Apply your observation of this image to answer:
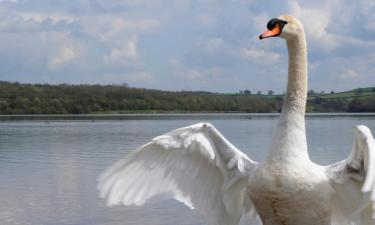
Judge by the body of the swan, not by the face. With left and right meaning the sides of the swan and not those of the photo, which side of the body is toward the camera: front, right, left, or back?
front
